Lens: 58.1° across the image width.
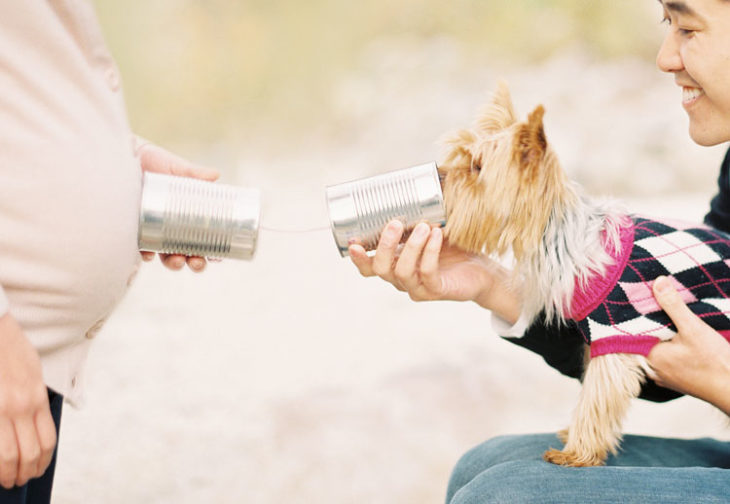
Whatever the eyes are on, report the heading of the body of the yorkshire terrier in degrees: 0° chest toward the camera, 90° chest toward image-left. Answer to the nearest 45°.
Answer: approximately 90°

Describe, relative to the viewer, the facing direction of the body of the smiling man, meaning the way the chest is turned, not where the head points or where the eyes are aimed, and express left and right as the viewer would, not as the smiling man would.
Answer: facing to the left of the viewer

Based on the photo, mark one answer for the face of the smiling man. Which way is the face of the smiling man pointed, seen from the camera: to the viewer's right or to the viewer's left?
to the viewer's left
